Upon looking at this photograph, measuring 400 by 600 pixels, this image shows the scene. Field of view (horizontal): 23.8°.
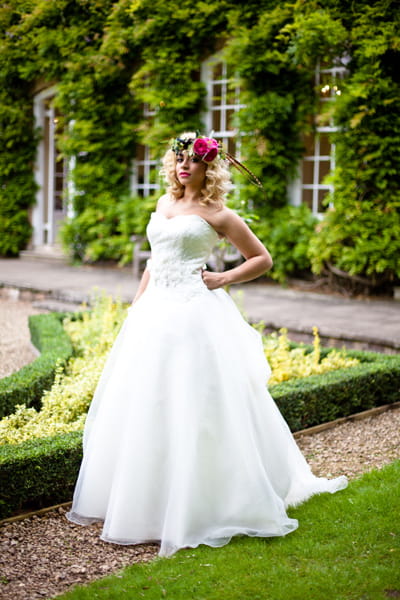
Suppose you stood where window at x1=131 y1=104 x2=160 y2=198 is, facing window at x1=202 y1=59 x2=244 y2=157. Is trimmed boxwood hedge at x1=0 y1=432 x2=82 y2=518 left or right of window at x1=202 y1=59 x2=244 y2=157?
right

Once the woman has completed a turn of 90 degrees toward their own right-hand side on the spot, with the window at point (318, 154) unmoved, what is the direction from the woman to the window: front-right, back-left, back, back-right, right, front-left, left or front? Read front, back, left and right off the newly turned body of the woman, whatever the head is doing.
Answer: front-right

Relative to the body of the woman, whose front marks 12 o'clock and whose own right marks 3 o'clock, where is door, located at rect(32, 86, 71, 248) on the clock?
The door is roughly at 4 o'clock from the woman.

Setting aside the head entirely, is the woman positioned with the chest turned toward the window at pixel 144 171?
no

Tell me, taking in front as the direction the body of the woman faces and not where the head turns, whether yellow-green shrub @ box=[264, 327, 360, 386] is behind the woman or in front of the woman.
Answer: behind

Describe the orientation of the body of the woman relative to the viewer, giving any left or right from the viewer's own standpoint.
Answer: facing the viewer and to the left of the viewer

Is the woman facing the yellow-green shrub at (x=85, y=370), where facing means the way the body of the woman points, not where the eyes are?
no

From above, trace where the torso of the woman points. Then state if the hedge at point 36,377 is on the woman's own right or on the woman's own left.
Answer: on the woman's own right
